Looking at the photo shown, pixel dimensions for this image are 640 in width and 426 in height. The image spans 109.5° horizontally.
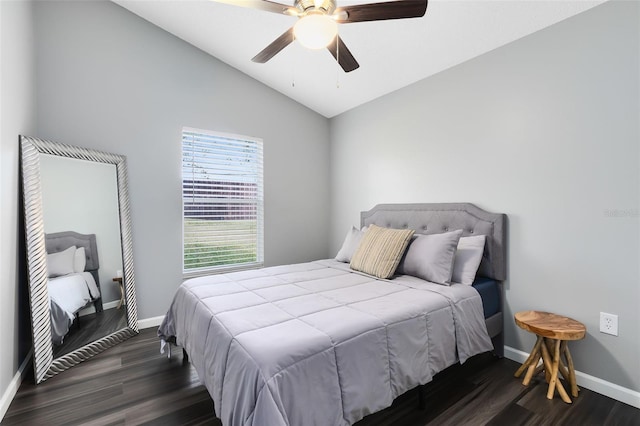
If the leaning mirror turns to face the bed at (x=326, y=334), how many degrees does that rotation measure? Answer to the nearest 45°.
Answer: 0° — it already faces it

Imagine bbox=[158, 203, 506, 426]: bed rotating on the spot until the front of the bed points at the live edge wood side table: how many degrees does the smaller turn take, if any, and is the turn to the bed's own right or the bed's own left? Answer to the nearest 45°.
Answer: approximately 135° to the bed's own left

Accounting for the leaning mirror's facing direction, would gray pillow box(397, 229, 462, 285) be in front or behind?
in front

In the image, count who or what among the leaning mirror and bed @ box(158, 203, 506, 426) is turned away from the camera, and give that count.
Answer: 0

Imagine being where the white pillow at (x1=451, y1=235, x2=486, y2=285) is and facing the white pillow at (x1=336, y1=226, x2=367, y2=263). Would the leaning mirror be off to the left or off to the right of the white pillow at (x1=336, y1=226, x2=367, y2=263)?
left

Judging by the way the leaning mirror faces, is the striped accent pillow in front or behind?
in front

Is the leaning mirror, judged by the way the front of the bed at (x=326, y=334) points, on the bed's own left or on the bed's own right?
on the bed's own right

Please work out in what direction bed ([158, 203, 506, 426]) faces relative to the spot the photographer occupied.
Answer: facing the viewer and to the left of the viewer

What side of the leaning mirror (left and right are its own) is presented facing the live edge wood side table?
front

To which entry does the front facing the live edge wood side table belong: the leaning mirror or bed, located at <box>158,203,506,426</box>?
the leaning mirror
